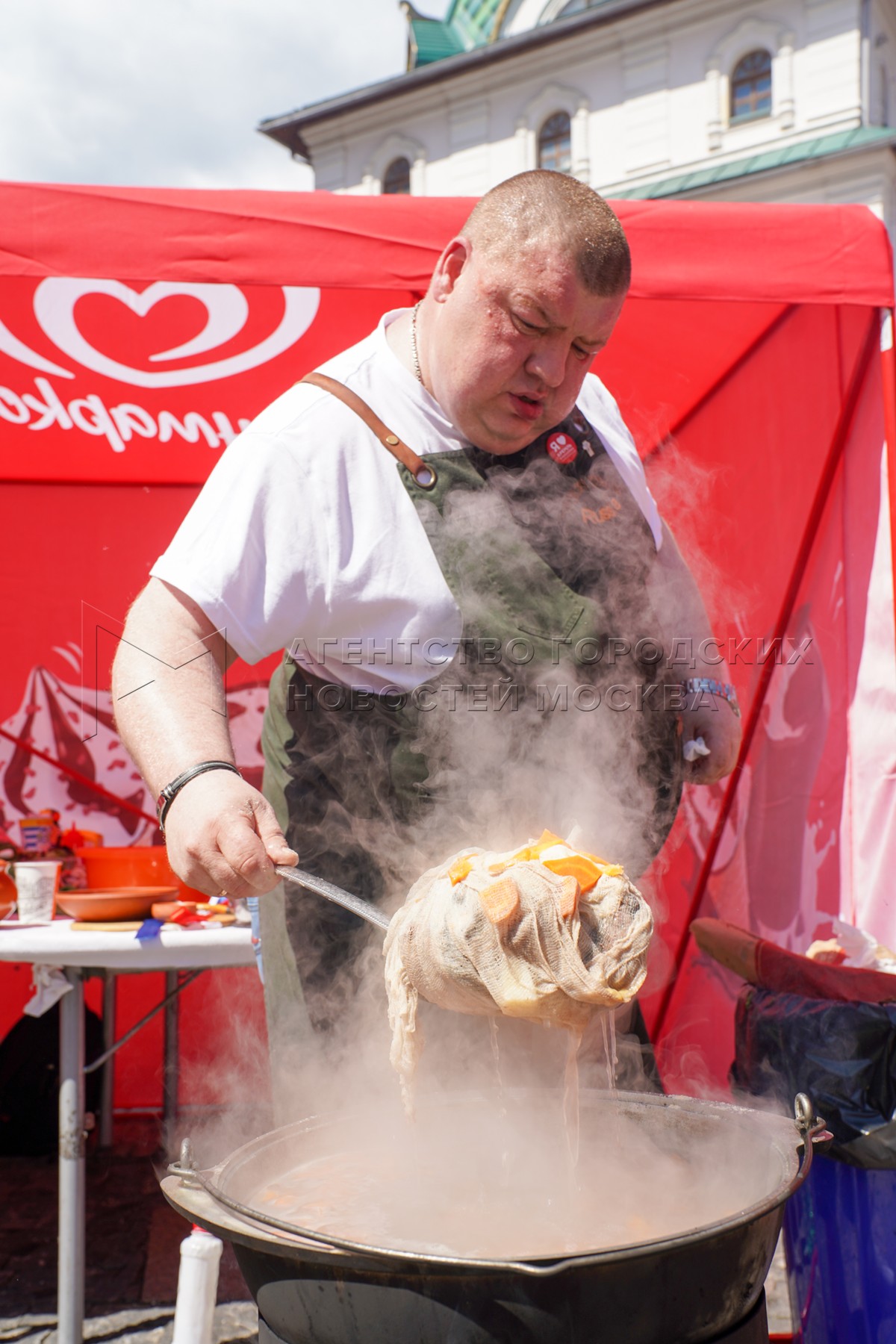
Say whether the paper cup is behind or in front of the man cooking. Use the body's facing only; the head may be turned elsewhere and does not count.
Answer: behind

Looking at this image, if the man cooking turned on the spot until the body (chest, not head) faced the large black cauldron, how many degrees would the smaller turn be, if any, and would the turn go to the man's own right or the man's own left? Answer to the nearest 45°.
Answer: approximately 45° to the man's own right

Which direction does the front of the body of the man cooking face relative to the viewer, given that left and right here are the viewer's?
facing the viewer and to the right of the viewer
